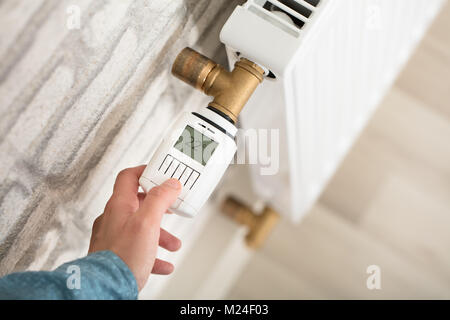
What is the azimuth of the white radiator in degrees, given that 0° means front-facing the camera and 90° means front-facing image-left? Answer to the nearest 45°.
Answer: approximately 315°
